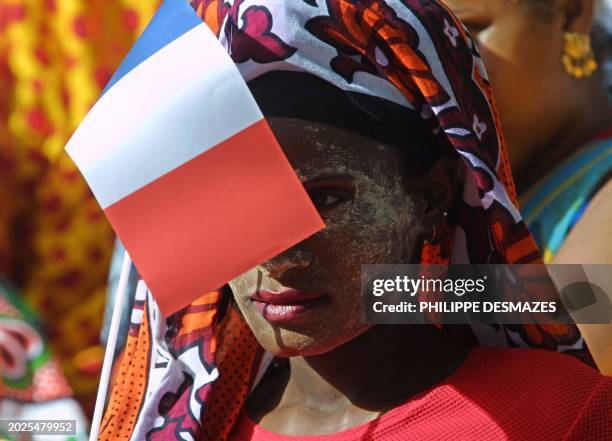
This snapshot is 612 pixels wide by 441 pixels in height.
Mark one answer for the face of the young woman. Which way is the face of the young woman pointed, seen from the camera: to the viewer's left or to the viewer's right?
to the viewer's left

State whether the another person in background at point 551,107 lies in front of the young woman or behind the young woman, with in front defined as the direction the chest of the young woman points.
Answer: behind

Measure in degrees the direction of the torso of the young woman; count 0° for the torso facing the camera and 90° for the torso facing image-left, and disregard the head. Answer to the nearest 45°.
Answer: approximately 45°
